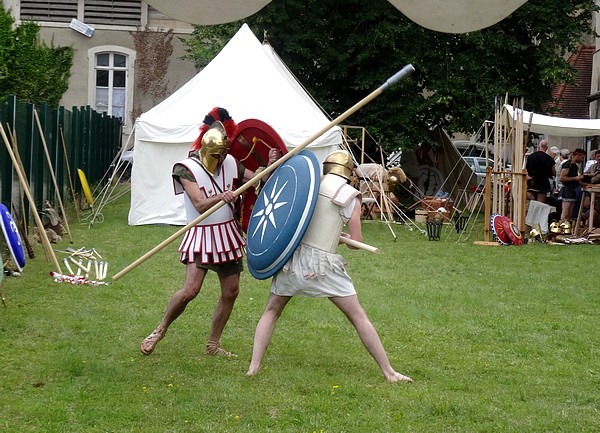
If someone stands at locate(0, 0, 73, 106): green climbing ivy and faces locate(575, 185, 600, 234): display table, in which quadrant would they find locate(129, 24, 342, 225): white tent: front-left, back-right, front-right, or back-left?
front-right

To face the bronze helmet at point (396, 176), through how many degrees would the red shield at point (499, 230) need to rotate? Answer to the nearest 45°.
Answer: approximately 90° to its right
